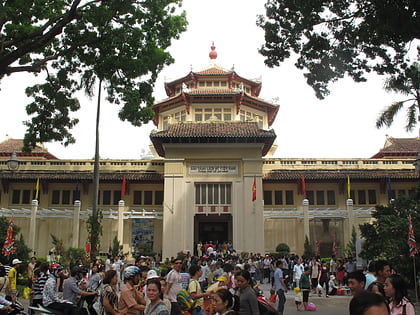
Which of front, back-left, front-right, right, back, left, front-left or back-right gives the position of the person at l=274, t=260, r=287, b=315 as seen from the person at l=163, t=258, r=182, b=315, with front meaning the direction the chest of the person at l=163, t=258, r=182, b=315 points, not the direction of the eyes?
left

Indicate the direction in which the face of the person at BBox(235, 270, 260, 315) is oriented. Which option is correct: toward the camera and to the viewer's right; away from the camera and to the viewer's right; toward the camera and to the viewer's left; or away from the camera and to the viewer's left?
toward the camera and to the viewer's left

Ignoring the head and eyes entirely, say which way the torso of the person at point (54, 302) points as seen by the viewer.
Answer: to the viewer's right

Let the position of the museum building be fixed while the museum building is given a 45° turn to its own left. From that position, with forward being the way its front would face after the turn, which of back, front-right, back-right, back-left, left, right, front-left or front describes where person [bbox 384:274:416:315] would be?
front-right

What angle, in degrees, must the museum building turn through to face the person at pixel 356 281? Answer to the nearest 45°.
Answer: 0° — it already faces them

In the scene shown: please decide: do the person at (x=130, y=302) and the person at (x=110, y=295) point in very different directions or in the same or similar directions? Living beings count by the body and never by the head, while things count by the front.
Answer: same or similar directions

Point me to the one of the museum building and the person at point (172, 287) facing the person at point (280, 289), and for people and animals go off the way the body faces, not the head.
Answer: the museum building

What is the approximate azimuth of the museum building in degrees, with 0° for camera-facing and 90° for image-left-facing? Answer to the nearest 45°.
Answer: approximately 0°

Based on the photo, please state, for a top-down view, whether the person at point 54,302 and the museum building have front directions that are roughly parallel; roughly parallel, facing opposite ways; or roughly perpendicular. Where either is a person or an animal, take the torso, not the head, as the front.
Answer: roughly perpendicular

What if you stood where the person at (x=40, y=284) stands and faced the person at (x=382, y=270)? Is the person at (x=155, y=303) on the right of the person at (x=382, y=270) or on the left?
right

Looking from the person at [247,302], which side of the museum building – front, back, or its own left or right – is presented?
front
